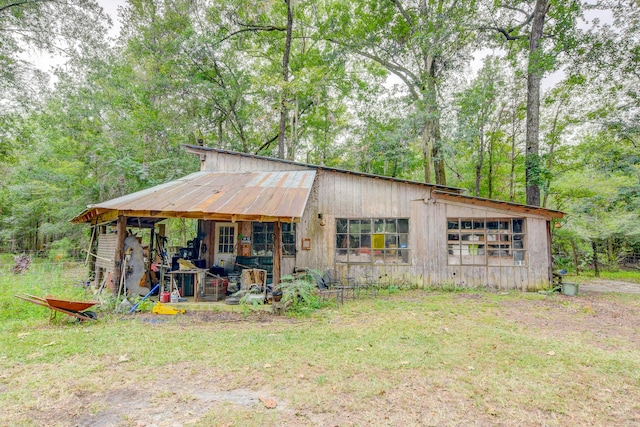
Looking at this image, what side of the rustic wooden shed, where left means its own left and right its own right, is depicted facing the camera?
front

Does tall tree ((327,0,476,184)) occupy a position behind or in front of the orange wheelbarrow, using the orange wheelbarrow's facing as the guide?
in front

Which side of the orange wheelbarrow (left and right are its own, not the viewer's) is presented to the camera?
right

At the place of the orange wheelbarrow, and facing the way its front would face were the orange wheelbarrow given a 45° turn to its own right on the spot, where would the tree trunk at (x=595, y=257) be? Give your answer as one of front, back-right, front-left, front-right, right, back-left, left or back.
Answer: front-left

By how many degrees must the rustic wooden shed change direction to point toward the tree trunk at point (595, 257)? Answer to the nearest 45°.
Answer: approximately 135° to its left

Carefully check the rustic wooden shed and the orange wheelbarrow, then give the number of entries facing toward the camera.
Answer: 1

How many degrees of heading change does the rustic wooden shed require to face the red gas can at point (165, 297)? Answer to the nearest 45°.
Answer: approximately 45° to its right

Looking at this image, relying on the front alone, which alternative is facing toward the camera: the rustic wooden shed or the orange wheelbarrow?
the rustic wooden shed

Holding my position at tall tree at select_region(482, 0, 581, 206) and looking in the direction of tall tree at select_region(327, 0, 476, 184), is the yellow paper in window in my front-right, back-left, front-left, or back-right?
front-left

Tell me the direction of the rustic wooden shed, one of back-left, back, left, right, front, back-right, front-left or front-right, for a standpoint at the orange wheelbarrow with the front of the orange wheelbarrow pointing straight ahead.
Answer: front
